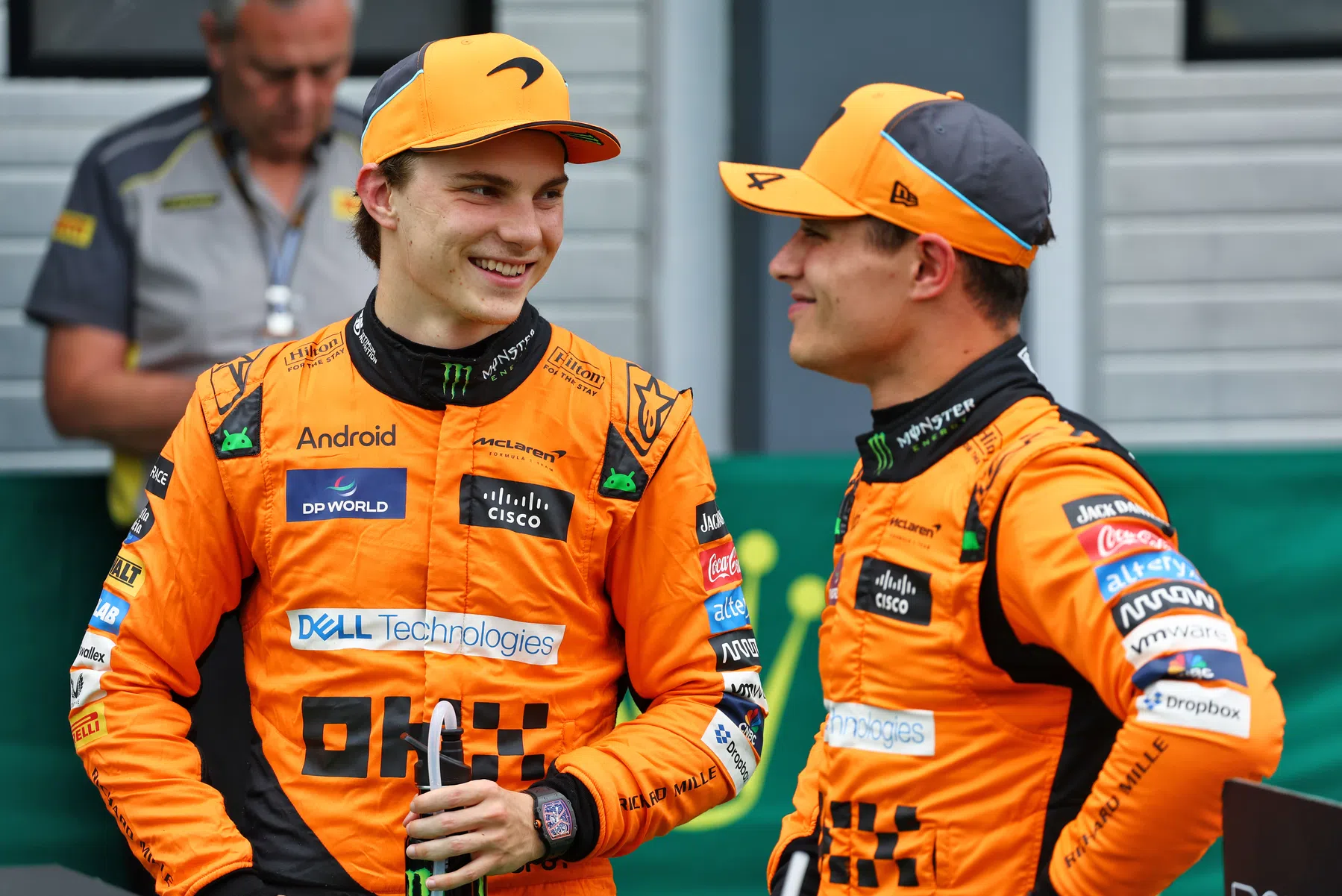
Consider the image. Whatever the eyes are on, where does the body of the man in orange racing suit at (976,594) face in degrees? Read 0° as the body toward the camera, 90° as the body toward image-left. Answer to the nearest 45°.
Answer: approximately 45°

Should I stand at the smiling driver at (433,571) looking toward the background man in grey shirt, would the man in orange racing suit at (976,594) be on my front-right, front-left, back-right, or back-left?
back-right

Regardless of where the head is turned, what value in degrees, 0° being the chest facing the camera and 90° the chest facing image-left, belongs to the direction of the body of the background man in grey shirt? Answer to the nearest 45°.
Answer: approximately 315°

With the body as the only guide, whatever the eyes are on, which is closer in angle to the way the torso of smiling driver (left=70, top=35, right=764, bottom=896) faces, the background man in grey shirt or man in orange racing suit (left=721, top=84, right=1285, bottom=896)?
the man in orange racing suit

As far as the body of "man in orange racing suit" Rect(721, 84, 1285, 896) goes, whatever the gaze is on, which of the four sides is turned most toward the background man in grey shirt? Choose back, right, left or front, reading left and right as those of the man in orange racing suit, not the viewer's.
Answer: right

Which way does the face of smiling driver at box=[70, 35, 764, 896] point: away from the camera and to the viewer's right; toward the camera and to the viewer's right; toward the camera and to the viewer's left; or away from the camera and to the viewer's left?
toward the camera and to the viewer's right

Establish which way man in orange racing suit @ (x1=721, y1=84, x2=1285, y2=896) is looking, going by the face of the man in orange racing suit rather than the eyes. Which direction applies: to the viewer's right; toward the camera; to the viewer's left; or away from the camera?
to the viewer's left

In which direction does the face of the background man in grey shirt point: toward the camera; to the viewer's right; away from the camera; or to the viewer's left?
toward the camera

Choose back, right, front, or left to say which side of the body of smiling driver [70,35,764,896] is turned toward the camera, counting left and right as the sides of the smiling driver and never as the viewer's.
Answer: front

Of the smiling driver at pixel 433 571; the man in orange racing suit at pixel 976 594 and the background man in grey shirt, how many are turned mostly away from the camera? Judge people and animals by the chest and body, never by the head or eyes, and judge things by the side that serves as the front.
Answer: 0

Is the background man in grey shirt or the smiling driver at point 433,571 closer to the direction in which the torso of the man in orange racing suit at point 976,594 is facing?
the smiling driver

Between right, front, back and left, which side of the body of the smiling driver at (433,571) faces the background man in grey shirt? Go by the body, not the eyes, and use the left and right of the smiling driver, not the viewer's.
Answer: back
